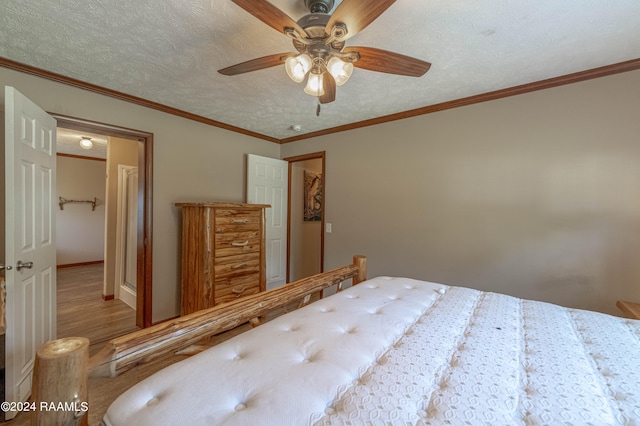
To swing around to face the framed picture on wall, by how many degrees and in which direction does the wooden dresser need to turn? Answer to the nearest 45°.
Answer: approximately 90° to its left

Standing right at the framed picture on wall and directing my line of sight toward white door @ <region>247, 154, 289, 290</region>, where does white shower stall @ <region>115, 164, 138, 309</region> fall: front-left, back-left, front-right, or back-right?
front-right

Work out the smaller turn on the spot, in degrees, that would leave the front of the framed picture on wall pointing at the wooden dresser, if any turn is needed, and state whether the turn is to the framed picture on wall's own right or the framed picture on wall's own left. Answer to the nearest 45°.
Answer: approximately 90° to the framed picture on wall's own right

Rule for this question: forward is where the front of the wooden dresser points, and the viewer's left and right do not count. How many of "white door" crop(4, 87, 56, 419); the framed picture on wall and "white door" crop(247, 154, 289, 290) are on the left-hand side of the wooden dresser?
2

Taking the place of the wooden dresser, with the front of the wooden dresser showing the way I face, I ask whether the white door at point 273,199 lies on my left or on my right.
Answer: on my left

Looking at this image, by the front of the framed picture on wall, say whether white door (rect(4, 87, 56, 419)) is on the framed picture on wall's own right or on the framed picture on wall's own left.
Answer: on the framed picture on wall's own right

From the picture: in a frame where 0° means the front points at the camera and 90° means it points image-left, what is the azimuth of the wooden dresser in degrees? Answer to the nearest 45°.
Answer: approximately 315°
